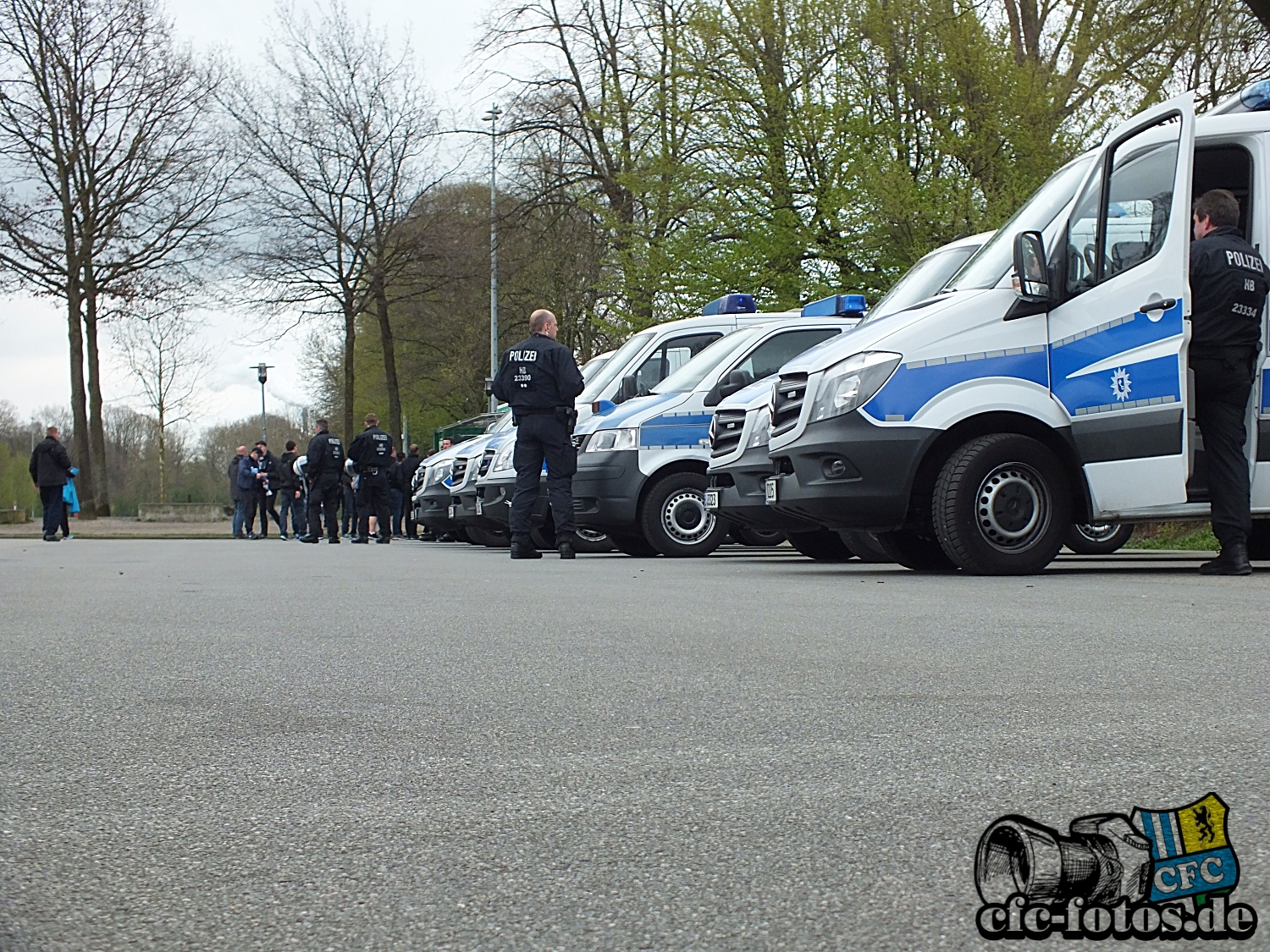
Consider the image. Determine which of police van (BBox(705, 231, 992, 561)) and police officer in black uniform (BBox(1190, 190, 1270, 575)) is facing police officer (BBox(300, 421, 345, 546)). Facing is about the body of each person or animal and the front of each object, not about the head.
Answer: the police officer in black uniform

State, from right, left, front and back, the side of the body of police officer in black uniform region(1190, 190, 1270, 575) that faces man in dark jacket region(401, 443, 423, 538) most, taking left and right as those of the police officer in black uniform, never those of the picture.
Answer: front

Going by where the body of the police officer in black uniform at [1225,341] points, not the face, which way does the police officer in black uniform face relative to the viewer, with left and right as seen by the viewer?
facing away from the viewer and to the left of the viewer

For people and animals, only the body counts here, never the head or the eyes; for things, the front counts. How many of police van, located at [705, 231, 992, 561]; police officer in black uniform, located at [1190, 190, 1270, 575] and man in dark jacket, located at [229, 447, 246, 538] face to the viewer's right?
1

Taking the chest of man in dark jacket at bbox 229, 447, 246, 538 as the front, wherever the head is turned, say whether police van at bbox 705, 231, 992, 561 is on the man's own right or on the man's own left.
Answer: on the man's own right

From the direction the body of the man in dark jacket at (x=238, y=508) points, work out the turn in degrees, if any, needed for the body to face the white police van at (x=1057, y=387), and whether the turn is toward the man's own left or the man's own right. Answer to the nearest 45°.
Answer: approximately 90° to the man's own right

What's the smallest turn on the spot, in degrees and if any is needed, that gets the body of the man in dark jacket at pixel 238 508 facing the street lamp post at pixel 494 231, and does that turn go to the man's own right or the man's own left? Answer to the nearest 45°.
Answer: approximately 45° to the man's own left

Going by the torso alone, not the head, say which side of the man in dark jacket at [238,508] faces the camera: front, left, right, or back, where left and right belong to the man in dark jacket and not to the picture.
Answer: right

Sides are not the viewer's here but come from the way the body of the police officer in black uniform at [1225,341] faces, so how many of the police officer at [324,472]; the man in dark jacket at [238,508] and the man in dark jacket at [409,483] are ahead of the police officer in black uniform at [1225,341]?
3

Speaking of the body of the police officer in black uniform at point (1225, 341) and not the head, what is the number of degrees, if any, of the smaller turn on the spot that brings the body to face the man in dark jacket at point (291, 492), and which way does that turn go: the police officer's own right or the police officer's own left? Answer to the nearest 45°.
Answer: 0° — they already face them

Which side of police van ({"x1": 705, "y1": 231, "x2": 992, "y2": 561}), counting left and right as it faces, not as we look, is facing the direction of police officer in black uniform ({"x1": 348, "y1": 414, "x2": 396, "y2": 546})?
right

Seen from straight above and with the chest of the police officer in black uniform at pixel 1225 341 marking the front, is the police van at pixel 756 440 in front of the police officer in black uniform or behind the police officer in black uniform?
in front

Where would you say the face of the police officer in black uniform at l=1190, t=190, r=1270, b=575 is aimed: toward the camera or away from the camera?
away from the camera

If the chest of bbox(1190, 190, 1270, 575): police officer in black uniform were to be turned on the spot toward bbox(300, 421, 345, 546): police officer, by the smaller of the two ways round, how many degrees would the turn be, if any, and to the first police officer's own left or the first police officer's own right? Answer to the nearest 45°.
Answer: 0° — they already face them

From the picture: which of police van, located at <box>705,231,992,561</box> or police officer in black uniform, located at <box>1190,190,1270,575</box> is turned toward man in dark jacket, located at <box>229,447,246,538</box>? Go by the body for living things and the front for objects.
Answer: the police officer in black uniform

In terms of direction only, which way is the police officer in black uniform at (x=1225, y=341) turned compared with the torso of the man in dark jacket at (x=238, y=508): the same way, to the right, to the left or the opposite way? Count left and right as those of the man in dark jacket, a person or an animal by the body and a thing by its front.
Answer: to the left
